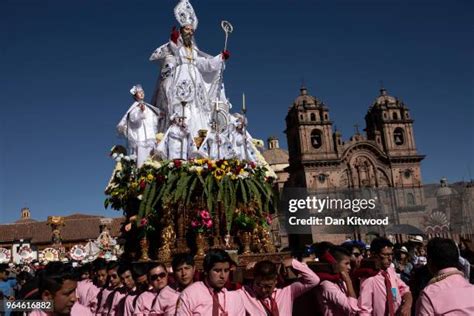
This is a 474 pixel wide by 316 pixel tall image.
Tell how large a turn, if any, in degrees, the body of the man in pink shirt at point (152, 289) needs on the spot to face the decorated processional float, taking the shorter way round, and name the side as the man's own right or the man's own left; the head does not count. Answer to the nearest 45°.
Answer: approximately 135° to the man's own left

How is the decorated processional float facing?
toward the camera

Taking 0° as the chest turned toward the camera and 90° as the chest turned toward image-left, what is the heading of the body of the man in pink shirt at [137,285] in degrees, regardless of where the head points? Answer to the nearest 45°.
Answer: approximately 315°

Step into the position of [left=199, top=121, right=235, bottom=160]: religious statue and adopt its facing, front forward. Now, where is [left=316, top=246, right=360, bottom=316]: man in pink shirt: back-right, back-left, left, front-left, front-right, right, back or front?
front

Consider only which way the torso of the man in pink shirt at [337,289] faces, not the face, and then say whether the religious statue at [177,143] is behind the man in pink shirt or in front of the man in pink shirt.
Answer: behind

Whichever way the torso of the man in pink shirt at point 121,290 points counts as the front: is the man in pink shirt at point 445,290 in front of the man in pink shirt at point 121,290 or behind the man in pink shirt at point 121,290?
in front

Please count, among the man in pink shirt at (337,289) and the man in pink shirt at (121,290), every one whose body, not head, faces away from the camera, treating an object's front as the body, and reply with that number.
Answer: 0

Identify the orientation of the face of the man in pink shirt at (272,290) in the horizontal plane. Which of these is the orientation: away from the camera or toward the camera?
toward the camera

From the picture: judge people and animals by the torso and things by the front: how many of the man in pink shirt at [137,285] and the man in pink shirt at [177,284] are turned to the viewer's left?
0

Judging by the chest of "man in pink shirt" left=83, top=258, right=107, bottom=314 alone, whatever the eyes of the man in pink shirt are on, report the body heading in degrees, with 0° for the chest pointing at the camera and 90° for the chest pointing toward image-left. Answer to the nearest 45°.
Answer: approximately 315°

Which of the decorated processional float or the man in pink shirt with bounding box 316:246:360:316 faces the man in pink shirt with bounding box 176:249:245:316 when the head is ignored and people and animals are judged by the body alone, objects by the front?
the decorated processional float

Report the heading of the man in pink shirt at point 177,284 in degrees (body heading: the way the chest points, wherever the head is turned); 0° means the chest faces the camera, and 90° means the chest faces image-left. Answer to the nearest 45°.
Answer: approximately 315°

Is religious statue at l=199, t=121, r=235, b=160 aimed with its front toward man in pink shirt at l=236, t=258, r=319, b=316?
yes

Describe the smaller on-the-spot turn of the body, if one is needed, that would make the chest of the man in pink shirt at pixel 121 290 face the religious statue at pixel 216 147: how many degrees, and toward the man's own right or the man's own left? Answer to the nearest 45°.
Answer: approximately 90° to the man's own left
